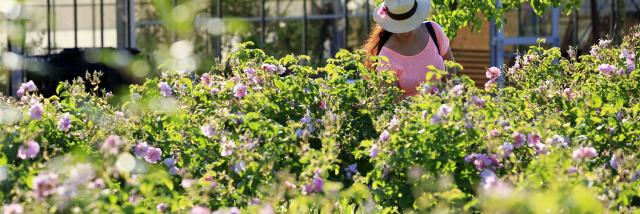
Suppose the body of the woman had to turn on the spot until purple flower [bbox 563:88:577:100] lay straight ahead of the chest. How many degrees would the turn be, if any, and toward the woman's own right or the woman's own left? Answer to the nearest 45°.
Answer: approximately 45° to the woman's own left

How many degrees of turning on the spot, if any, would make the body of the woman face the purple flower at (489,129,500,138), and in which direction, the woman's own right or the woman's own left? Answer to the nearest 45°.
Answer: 0° — they already face it

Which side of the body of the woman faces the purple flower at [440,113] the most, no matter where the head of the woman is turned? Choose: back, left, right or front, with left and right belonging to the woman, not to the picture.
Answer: front

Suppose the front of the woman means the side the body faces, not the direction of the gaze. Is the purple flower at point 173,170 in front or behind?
in front

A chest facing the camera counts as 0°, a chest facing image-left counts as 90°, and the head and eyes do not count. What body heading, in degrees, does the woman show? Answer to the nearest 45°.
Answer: approximately 0°
